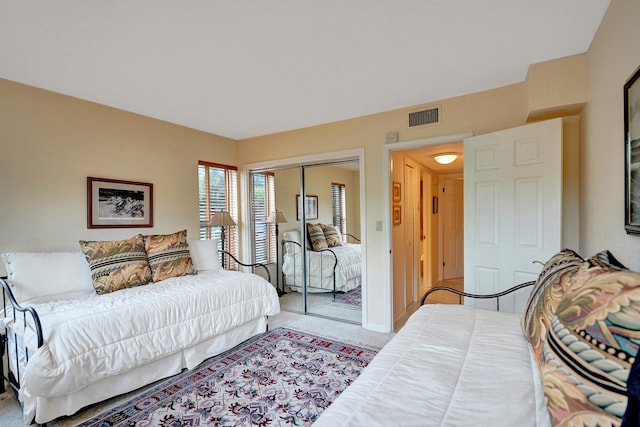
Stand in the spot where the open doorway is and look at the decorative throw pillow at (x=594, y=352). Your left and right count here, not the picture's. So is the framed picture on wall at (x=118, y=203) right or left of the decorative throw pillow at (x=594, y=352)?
right

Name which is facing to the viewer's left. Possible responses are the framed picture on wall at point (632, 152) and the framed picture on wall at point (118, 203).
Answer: the framed picture on wall at point (632, 152)

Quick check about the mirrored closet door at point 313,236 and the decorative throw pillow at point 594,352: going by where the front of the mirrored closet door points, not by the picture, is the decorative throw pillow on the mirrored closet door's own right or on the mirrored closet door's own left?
on the mirrored closet door's own left

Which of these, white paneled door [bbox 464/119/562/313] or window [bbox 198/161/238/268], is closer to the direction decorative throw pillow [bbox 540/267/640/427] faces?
the window

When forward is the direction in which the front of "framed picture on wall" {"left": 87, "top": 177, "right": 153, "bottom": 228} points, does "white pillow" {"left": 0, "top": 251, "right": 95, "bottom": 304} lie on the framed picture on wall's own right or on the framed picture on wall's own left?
on the framed picture on wall's own right

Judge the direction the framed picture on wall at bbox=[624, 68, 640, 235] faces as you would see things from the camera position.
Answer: facing to the left of the viewer

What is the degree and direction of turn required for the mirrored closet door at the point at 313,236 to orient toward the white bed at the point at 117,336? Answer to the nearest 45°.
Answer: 0° — it already faces it

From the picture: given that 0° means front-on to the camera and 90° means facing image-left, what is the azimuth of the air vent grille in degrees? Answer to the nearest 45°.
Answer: approximately 45°

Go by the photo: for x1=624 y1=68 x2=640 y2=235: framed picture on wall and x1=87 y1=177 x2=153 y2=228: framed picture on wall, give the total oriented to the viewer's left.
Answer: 1

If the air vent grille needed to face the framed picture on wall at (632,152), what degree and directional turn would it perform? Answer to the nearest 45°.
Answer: approximately 90° to its left

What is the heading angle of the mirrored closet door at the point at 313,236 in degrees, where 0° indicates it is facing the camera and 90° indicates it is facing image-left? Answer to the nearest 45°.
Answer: approximately 45°

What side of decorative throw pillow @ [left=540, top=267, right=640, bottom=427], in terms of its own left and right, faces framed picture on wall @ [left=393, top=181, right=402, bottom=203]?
right
